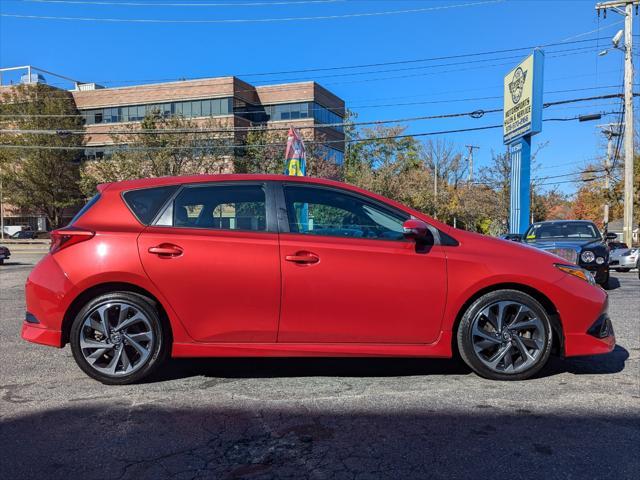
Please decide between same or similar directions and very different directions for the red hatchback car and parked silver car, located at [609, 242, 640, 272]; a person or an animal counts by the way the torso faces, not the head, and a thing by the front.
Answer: very different directions

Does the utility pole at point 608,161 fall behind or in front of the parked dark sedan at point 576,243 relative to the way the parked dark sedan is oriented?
behind

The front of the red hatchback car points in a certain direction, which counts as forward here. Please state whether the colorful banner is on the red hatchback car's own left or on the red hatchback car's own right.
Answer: on the red hatchback car's own left

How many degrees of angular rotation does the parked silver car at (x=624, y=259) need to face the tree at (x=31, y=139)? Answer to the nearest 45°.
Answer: approximately 45° to its right

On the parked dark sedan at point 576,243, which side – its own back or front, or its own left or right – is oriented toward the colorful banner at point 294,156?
right

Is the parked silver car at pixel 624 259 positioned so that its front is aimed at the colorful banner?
no

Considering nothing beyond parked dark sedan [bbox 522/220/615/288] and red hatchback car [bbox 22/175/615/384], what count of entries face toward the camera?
1

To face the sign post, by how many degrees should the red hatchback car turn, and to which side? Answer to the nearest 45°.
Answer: approximately 45° to its left

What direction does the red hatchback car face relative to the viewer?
to the viewer's right

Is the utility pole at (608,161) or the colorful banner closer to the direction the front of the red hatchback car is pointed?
the utility pole
